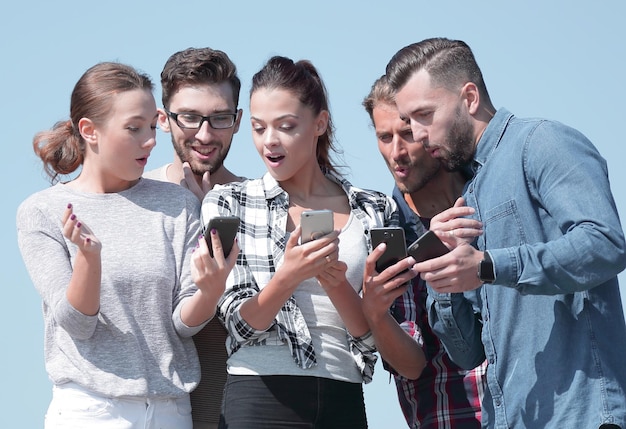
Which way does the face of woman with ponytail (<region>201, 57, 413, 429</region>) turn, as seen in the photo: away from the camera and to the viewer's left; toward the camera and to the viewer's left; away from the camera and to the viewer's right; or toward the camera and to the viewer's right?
toward the camera and to the viewer's left

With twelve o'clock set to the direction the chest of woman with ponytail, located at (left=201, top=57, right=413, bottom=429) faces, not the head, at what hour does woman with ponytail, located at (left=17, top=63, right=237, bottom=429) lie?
woman with ponytail, located at (left=17, top=63, right=237, bottom=429) is roughly at 3 o'clock from woman with ponytail, located at (left=201, top=57, right=413, bottom=429).

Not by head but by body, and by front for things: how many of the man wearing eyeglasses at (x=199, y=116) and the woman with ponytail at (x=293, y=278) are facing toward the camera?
2

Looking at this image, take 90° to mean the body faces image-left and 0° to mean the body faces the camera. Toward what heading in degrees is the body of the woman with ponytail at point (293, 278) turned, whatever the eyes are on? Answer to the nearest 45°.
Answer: approximately 0°

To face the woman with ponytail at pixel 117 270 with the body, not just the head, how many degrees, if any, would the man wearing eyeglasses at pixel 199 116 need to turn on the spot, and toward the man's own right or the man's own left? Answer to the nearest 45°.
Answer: approximately 45° to the man's own right
